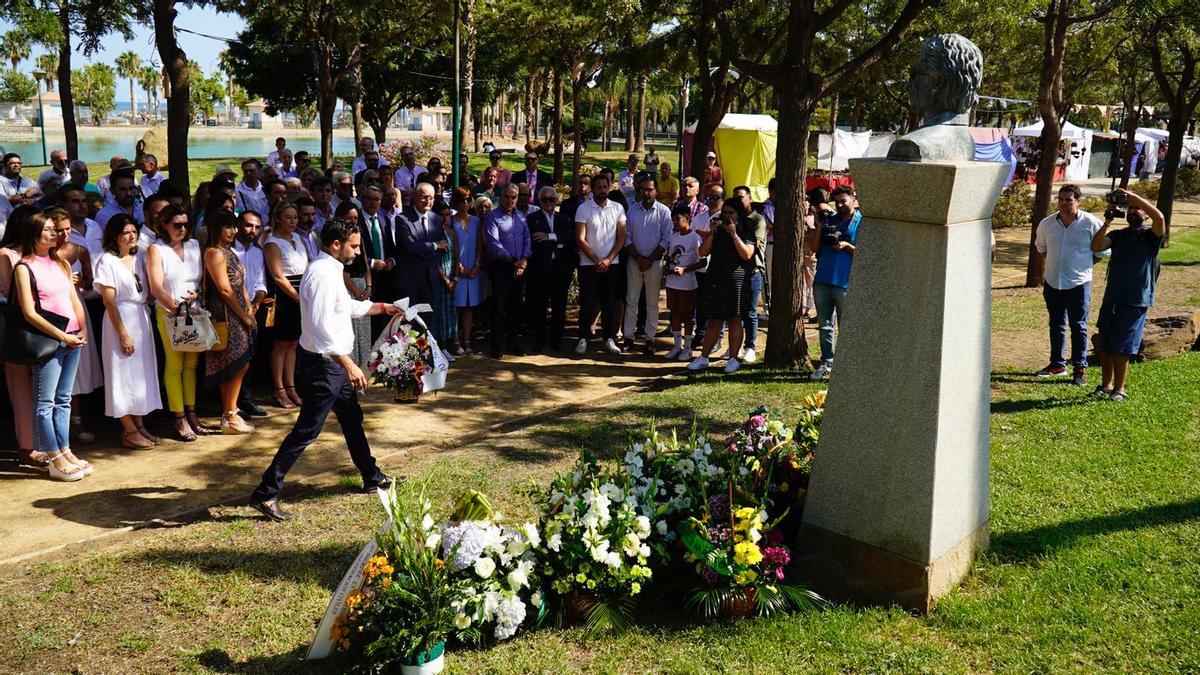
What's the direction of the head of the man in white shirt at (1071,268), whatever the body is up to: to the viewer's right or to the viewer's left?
to the viewer's left

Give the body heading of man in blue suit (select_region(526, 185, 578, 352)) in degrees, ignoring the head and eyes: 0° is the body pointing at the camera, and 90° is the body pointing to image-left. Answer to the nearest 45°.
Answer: approximately 0°

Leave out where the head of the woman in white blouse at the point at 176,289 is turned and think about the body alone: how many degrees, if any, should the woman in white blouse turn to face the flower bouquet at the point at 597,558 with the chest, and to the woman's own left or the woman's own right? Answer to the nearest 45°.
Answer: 0° — they already face it

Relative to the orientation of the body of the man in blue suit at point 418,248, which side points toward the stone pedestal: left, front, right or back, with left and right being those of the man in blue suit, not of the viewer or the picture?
front

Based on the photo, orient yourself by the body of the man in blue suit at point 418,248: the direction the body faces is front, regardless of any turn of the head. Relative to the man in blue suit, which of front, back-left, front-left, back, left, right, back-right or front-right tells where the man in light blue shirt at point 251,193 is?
back

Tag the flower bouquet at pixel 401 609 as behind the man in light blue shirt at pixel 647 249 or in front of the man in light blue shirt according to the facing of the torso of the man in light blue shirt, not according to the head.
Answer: in front

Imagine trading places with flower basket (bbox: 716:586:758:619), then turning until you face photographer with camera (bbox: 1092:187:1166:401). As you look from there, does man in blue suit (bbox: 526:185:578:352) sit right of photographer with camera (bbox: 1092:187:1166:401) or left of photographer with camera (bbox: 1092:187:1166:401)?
left

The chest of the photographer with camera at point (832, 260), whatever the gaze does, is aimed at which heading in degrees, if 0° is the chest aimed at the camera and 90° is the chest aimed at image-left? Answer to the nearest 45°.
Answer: approximately 45°

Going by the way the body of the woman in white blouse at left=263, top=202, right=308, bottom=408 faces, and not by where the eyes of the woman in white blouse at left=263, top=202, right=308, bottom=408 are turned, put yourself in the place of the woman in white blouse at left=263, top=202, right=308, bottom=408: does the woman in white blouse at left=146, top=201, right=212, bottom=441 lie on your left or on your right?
on your right

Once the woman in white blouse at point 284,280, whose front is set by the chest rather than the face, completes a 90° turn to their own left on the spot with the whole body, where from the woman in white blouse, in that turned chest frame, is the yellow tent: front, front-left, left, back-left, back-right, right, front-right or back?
front

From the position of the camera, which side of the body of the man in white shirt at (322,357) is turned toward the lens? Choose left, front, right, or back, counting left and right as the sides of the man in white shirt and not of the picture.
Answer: right

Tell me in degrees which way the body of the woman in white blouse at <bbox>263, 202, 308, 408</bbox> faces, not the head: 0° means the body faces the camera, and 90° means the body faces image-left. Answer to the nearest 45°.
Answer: approximately 315°

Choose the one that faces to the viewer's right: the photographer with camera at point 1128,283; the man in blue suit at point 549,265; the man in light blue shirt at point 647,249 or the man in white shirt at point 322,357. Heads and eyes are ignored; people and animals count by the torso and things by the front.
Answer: the man in white shirt at point 322,357

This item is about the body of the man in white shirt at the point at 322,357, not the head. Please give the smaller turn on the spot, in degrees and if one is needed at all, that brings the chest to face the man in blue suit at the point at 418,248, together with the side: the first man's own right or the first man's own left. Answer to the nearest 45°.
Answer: approximately 90° to the first man's own left
